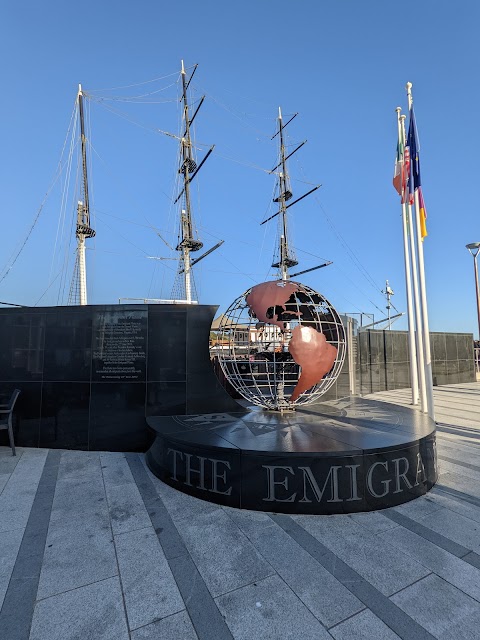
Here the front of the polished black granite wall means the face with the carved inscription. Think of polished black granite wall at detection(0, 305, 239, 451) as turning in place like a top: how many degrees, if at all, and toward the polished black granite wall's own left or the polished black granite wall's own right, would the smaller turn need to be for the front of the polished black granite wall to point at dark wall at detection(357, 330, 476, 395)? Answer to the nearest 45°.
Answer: approximately 135° to the polished black granite wall's own left

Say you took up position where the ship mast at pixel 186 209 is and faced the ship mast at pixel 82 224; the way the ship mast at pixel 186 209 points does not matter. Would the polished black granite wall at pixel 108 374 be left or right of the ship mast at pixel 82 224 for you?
left

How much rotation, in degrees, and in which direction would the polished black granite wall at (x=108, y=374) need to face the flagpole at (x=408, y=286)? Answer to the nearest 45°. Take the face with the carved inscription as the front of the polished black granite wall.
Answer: approximately 90° to its left

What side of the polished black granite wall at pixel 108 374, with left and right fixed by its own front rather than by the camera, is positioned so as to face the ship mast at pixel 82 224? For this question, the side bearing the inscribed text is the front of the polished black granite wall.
back

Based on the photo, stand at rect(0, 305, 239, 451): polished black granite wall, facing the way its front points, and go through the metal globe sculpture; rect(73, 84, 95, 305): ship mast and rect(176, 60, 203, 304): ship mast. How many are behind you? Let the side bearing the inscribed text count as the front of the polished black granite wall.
2

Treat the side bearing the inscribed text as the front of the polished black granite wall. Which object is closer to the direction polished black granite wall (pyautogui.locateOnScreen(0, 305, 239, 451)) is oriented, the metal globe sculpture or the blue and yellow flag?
the metal globe sculpture

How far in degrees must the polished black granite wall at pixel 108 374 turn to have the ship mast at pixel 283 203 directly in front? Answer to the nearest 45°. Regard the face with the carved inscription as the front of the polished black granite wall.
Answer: approximately 135° to its left

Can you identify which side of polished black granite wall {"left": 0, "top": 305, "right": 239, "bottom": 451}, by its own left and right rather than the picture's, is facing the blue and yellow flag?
left

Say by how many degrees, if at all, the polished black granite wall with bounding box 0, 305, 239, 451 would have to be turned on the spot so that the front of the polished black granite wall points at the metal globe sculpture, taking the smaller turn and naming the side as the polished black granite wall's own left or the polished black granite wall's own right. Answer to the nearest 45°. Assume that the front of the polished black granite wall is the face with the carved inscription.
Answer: approximately 45° to the polished black granite wall's own left

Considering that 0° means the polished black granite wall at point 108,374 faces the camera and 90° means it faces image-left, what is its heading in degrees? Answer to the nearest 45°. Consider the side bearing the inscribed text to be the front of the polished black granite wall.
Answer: approximately 0°

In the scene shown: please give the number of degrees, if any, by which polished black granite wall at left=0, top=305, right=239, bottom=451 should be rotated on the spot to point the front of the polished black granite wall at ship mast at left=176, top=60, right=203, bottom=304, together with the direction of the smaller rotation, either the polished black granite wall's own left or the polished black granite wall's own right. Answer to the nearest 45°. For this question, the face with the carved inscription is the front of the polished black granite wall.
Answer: approximately 180°

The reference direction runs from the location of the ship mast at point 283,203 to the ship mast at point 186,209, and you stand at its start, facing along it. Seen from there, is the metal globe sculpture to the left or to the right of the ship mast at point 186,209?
left

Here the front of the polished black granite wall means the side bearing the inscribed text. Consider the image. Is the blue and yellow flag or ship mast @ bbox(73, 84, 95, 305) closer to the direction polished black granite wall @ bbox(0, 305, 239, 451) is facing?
the blue and yellow flag
